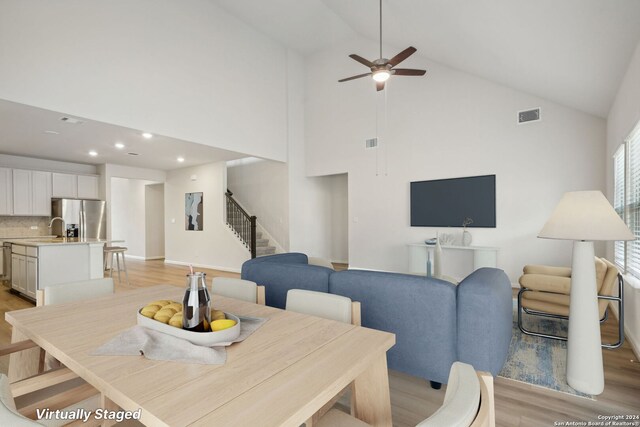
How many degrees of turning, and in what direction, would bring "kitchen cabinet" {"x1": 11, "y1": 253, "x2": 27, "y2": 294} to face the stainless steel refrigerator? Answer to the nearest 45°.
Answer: approximately 180°

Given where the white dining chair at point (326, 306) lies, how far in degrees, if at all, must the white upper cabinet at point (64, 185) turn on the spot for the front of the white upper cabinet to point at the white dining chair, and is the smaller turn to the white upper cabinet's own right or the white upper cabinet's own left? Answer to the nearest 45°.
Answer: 0° — it already faces it

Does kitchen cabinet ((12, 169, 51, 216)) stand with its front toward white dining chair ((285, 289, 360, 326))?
yes

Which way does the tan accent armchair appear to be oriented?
to the viewer's left

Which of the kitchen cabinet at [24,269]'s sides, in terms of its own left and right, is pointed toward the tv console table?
left

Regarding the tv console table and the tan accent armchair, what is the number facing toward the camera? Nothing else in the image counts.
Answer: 1
